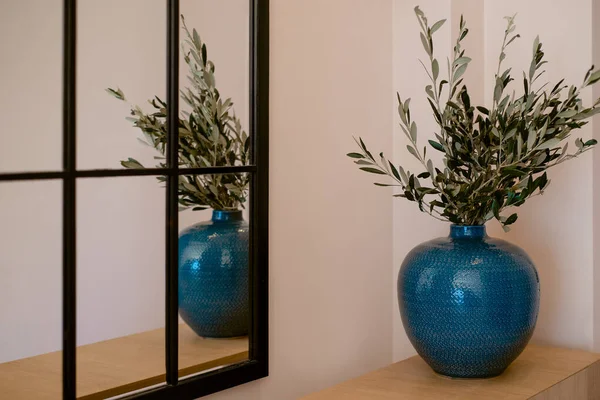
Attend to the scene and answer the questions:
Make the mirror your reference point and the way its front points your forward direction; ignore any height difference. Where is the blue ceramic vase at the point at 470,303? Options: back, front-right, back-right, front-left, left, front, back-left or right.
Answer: front-left

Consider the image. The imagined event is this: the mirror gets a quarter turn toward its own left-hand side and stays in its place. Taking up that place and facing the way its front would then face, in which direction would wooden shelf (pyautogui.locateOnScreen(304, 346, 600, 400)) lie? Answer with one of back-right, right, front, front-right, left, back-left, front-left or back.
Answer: front-right

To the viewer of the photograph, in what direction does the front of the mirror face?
facing the viewer and to the right of the viewer
